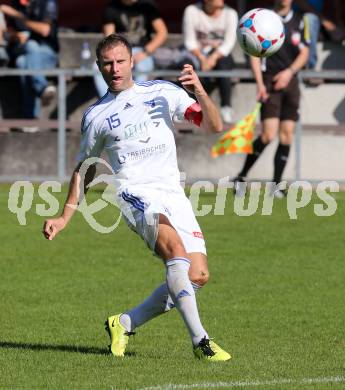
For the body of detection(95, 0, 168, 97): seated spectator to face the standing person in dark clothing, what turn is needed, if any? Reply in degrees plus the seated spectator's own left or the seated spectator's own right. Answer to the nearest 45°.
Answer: approximately 45° to the seated spectator's own left

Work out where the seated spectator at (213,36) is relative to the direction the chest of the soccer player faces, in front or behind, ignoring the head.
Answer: behind

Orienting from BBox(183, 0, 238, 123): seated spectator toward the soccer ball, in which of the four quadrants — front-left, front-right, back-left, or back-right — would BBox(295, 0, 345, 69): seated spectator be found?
back-left

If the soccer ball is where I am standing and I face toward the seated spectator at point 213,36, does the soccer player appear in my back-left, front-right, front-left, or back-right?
back-left

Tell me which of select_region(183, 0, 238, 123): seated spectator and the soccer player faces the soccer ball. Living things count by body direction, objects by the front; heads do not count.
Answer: the seated spectator

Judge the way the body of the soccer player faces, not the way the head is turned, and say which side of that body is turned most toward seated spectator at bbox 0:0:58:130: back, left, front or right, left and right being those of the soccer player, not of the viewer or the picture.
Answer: back

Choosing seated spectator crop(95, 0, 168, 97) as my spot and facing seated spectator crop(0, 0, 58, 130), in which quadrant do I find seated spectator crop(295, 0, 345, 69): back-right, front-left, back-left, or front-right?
back-right

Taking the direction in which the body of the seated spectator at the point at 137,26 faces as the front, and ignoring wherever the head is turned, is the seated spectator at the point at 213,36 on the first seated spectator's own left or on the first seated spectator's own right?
on the first seated spectator's own left

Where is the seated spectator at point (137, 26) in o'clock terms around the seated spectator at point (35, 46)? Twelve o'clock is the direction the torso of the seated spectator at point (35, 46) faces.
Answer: the seated spectator at point (137, 26) is roughly at 8 o'clock from the seated spectator at point (35, 46).
